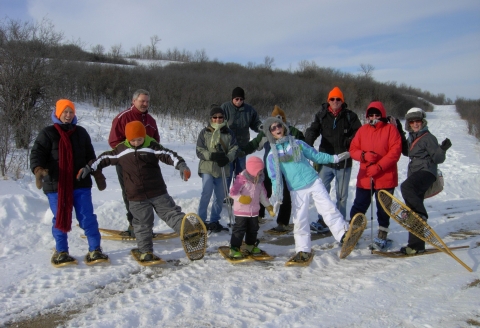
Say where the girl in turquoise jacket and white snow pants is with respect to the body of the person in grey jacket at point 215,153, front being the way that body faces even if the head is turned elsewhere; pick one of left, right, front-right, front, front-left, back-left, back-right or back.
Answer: front-left

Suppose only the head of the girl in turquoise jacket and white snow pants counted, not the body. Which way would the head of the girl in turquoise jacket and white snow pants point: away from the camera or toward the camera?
toward the camera

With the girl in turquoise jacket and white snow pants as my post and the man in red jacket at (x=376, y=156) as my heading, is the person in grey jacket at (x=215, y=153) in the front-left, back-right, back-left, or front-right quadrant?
back-left

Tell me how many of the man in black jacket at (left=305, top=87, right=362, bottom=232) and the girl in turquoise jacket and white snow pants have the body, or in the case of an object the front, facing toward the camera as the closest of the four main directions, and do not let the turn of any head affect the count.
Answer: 2

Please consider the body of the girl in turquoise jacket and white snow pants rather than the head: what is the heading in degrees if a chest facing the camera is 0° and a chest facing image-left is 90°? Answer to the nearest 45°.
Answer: approximately 0°

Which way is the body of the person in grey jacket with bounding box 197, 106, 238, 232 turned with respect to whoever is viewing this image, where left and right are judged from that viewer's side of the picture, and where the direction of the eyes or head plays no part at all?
facing the viewer

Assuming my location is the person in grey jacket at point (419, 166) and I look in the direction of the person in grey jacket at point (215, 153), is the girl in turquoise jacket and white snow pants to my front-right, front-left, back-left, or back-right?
front-left

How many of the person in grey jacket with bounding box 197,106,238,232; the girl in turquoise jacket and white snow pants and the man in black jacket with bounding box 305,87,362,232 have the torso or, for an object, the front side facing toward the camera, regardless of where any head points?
3

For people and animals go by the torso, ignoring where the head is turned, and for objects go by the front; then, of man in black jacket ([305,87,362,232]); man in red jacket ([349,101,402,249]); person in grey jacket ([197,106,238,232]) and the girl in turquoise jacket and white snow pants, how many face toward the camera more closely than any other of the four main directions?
4

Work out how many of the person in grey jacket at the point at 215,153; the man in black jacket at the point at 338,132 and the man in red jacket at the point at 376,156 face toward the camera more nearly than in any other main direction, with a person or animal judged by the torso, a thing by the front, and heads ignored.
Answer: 3

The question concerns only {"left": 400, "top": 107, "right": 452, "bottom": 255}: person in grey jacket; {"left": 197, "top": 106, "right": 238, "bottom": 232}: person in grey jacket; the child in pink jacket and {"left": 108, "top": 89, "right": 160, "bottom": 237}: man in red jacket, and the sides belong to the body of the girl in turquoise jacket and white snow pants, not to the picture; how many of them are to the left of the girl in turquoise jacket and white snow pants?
1

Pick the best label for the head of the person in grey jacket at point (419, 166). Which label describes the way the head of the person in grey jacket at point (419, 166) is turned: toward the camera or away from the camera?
toward the camera

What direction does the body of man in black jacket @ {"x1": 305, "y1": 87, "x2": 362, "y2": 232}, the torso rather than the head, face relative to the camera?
toward the camera

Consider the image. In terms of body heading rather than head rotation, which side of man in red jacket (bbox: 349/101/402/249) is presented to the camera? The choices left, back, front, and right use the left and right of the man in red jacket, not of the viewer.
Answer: front
